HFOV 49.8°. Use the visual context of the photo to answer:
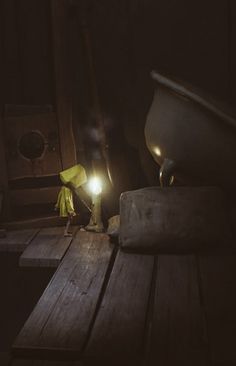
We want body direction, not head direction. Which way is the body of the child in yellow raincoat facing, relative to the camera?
to the viewer's right

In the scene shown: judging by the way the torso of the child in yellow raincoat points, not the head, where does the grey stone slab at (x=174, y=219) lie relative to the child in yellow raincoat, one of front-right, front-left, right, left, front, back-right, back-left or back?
front-right
